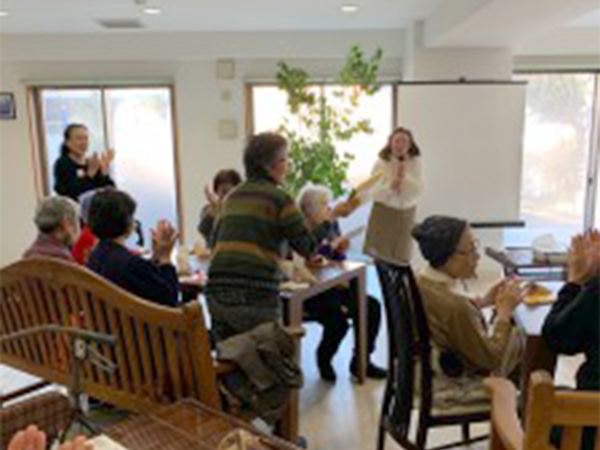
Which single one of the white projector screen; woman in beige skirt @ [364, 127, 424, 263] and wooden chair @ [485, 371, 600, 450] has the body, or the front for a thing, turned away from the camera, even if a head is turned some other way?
the wooden chair

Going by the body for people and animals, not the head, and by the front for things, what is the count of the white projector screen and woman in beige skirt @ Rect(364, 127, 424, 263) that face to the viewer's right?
0

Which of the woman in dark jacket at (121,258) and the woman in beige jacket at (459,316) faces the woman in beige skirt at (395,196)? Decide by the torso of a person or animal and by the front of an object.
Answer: the woman in dark jacket

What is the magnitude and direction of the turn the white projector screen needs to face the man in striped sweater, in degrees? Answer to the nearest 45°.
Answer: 0° — it already faces them

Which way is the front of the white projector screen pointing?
toward the camera

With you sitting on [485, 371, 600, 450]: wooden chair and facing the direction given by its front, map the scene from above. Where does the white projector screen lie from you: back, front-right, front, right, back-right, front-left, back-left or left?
front

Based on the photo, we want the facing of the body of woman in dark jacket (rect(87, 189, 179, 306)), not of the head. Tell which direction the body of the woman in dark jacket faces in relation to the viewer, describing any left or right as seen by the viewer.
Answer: facing away from the viewer and to the right of the viewer

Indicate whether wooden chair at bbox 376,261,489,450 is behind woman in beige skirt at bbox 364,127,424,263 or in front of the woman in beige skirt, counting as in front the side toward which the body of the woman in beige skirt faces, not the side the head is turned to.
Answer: in front

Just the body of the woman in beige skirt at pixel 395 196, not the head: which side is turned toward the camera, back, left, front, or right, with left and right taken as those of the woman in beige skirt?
front

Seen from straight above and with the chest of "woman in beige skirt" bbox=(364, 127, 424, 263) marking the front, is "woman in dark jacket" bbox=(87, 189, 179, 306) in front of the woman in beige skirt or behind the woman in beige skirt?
in front

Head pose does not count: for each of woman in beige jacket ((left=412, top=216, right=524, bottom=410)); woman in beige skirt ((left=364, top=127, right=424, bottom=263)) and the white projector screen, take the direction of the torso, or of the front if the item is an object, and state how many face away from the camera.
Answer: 0

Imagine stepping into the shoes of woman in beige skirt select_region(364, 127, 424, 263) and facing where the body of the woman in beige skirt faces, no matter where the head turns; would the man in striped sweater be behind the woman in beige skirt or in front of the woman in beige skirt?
in front
